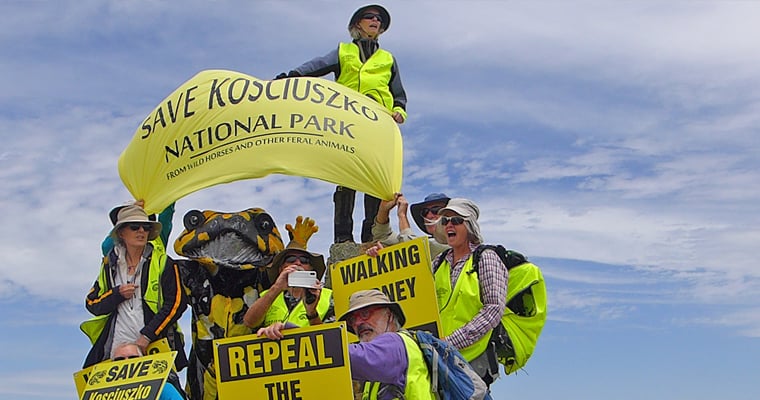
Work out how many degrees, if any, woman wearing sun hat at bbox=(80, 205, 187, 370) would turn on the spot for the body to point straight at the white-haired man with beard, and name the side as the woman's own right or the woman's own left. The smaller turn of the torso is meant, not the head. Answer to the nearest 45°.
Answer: approximately 45° to the woman's own left

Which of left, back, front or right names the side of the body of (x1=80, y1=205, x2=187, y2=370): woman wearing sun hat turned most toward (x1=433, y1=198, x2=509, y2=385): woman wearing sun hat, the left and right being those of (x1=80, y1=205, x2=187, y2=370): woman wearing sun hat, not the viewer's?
left

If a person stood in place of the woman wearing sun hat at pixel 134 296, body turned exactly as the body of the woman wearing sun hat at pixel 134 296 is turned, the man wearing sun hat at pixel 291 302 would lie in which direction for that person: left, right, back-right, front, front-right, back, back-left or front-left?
left

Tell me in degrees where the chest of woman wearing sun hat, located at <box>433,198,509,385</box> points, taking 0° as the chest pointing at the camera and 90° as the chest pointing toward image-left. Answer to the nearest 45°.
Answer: approximately 45°

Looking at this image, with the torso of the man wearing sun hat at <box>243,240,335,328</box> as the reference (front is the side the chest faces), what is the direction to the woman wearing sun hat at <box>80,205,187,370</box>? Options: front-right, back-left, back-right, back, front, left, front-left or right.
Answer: right

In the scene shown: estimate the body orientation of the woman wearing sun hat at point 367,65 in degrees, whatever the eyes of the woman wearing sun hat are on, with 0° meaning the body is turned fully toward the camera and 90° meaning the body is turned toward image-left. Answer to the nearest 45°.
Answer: approximately 0°

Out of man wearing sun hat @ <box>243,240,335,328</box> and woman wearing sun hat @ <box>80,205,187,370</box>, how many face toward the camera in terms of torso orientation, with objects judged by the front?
2
